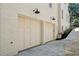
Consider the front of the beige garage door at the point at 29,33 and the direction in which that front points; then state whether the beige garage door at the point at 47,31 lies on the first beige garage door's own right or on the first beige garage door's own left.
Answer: on the first beige garage door's own left

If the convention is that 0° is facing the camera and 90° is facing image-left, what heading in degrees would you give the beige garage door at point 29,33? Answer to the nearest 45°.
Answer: approximately 315°

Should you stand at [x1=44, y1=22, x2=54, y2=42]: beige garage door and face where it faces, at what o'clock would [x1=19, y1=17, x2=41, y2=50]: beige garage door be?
[x1=19, y1=17, x2=41, y2=50]: beige garage door is roughly at 2 o'clock from [x1=44, y1=22, x2=54, y2=42]: beige garage door.
